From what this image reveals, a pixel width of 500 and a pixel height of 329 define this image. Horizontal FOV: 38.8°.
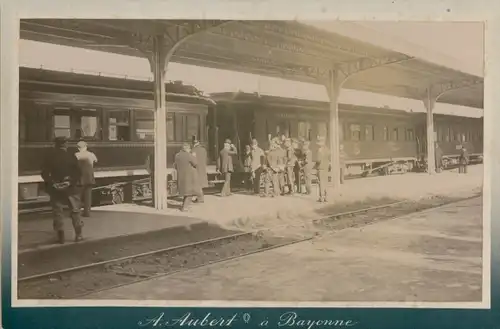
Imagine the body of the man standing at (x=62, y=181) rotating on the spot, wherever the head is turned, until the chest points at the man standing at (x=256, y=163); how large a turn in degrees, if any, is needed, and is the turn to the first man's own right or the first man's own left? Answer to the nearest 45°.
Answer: approximately 90° to the first man's own right

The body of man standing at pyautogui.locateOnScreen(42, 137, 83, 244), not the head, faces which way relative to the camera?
away from the camera

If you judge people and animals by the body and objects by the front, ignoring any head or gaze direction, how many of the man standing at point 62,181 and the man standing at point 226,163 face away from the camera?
1
